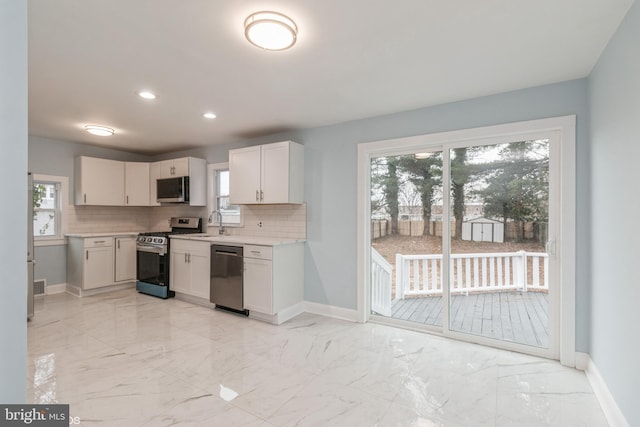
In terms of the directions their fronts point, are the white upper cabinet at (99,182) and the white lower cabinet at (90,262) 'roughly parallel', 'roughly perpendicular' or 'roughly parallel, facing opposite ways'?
roughly parallel

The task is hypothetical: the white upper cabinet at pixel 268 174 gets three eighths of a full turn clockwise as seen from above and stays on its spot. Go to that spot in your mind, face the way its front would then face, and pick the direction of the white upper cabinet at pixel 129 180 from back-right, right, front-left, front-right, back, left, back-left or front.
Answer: front-left

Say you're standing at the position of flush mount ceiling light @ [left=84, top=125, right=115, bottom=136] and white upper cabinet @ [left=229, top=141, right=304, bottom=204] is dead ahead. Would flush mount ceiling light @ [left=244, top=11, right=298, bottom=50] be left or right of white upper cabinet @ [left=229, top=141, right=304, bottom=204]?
right

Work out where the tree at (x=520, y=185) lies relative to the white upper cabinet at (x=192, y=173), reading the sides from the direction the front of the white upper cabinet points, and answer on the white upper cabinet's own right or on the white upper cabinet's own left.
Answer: on the white upper cabinet's own left

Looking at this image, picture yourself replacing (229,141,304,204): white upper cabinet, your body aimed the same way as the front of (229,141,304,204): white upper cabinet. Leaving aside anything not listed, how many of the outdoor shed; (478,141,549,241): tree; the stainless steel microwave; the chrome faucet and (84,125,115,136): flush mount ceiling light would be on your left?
2

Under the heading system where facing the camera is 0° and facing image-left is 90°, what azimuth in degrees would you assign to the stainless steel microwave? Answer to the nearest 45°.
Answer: approximately 45°

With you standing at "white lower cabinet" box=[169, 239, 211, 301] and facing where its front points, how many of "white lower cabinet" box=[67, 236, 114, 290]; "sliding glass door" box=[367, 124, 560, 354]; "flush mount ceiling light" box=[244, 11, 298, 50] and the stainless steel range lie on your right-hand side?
2

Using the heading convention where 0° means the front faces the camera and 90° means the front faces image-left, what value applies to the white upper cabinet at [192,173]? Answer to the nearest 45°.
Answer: approximately 45°

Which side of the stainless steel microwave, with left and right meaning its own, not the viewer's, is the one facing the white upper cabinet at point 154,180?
right
